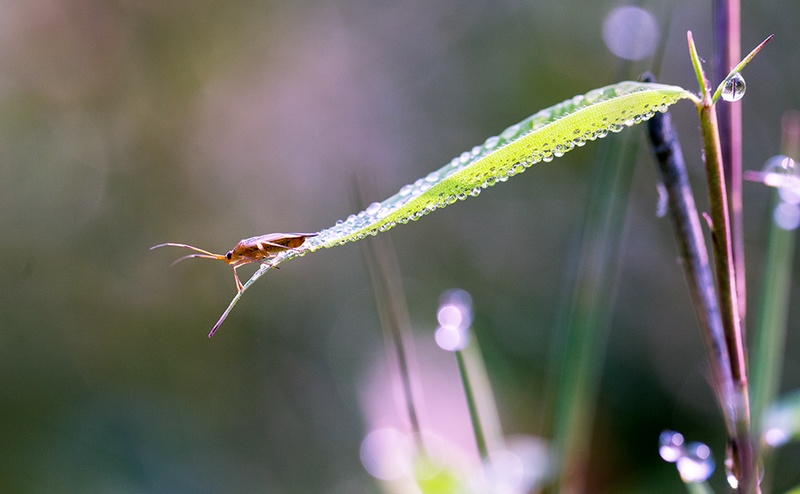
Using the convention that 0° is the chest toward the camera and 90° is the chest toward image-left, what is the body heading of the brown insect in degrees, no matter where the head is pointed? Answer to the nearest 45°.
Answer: approximately 90°
